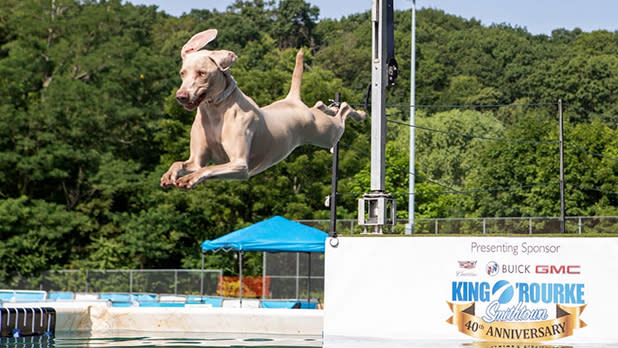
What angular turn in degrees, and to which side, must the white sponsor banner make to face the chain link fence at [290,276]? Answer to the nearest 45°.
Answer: approximately 180°

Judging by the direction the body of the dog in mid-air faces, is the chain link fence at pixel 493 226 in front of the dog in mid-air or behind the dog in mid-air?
behind

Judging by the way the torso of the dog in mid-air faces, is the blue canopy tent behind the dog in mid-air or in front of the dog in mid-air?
behind

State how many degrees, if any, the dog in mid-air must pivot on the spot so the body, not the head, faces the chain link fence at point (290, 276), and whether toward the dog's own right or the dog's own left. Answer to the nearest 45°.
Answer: approximately 135° to the dog's own right

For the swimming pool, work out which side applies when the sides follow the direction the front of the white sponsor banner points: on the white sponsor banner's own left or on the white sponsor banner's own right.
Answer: on the white sponsor banner's own right

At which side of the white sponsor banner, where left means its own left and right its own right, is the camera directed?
front

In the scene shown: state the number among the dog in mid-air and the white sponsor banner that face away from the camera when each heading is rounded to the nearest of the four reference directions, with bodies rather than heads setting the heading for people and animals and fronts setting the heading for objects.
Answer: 0

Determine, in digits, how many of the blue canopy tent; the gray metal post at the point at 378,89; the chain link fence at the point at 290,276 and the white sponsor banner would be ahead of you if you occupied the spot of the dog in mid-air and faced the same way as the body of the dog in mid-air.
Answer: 0

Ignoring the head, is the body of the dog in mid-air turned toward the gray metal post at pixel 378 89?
no

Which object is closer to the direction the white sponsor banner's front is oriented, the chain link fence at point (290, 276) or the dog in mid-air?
the dog in mid-air

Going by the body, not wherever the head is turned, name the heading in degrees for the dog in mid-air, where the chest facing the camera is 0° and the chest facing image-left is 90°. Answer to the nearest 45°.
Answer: approximately 45°

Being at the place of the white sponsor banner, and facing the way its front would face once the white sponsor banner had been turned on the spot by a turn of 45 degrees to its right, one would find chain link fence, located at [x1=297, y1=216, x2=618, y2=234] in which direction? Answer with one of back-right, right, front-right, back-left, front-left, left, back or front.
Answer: back-right
